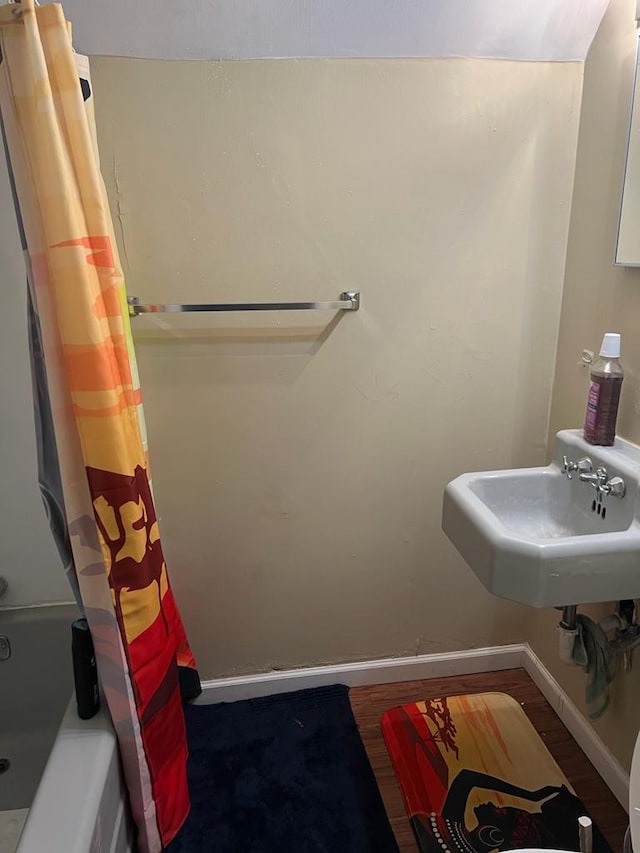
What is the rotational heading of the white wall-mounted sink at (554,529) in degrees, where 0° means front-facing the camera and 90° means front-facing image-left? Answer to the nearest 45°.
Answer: approximately 45°

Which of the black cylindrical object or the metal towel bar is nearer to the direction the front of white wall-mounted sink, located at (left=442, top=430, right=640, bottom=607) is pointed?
the black cylindrical object

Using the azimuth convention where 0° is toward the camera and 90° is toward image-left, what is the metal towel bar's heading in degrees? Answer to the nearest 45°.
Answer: approximately 0°

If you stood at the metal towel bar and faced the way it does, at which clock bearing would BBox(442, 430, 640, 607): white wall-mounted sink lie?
The white wall-mounted sink is roughly at 10 o'clock from the metal towel bar.

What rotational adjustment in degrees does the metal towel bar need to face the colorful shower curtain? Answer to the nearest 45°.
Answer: approximately 45° to its right

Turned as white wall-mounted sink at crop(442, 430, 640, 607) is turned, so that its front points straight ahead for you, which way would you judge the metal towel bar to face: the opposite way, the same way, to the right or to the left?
to the left

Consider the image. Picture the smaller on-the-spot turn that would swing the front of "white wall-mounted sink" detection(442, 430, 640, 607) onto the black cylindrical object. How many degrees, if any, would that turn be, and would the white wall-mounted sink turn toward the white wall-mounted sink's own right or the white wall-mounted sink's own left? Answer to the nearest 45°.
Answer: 0° — it already faces it
